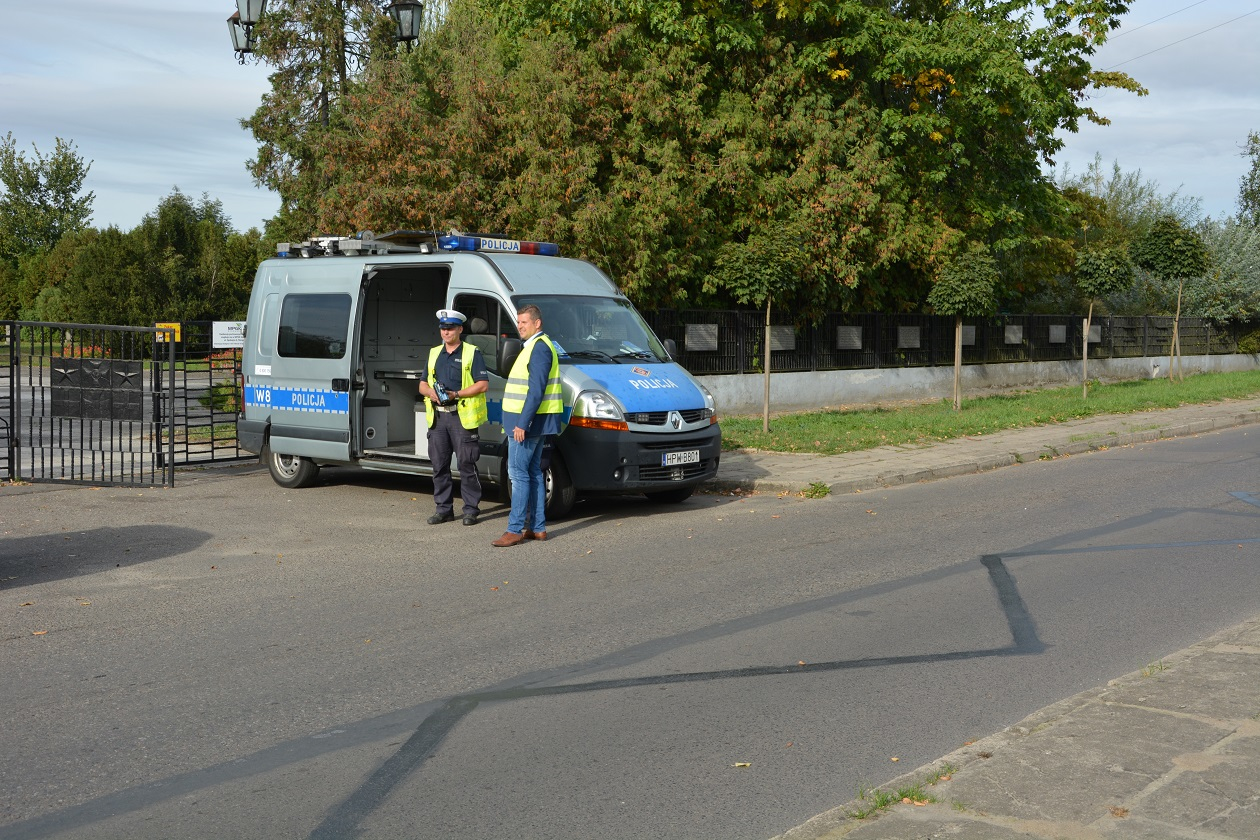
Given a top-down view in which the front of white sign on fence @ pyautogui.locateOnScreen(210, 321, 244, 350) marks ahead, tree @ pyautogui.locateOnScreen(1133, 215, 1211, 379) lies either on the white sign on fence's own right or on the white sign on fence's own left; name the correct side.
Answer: on the white sign on fence's own left

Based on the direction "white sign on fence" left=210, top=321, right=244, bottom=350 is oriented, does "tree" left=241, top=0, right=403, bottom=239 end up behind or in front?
behind

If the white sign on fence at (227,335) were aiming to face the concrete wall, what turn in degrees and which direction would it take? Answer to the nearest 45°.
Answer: approximately 135° to its left

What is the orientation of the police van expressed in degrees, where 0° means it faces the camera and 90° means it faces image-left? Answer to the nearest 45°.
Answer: approximately 315°

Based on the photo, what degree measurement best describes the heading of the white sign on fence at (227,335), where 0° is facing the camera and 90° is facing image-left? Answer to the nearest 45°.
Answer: approximately 0°

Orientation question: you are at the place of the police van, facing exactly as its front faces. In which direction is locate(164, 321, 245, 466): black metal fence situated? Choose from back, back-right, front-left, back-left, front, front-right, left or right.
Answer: back

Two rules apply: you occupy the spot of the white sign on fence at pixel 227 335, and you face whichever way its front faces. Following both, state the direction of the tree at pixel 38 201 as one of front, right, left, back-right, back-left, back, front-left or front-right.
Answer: back

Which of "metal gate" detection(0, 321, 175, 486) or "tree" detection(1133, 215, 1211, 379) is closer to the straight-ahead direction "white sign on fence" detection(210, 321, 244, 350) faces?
the metal gate

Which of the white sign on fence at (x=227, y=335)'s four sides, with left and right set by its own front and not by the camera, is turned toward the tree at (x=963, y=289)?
left
